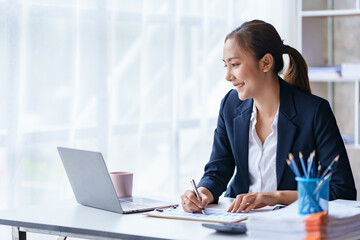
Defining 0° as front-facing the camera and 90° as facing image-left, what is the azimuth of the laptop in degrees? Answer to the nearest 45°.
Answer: approximately 225°

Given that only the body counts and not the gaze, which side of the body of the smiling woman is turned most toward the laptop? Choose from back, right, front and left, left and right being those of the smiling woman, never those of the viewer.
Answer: front

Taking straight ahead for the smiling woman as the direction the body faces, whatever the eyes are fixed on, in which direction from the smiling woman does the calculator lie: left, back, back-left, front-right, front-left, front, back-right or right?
front-left

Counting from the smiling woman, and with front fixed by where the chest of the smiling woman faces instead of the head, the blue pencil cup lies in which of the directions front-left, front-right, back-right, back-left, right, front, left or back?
front-left

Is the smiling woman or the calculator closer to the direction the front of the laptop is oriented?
the smiling woman

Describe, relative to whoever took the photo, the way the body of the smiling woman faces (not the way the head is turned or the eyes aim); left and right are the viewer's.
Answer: facing the viewer and to the left of the viewer

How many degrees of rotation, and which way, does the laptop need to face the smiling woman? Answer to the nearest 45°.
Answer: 0° — it already faces them

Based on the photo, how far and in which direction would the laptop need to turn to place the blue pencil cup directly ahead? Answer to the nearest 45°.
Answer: approximately 90° to its right

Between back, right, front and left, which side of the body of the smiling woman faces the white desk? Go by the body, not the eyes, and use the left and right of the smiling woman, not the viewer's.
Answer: front
